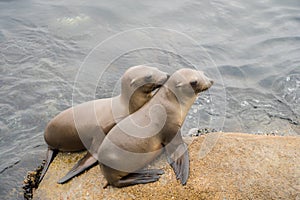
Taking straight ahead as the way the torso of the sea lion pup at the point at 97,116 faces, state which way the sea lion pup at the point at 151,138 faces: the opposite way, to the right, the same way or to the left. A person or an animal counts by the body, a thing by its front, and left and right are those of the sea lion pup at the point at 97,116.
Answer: the same way

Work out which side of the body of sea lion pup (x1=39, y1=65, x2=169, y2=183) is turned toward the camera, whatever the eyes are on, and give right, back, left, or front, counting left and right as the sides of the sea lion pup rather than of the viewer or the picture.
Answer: right

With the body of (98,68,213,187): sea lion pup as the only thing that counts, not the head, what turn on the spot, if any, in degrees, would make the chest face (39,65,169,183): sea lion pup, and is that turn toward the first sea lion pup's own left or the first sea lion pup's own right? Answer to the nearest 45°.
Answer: approximately 135° to the first sea lion pup's own left

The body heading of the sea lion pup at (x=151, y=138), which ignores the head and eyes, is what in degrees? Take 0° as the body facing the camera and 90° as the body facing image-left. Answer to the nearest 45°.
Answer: approximately 270°

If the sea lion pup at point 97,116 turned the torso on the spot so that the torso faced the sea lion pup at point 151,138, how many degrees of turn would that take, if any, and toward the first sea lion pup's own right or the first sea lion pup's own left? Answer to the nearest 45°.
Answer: approximately 45° to the first sea lion pup's own right
